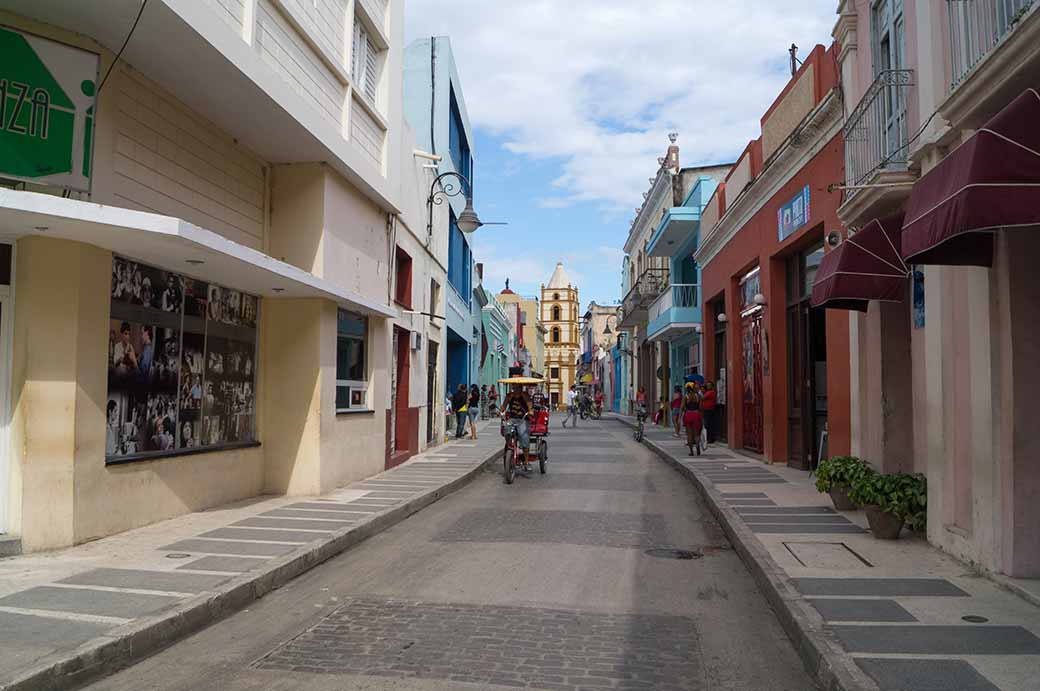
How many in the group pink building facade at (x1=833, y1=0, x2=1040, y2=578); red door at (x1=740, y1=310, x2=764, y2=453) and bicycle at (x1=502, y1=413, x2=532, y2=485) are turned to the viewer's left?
2

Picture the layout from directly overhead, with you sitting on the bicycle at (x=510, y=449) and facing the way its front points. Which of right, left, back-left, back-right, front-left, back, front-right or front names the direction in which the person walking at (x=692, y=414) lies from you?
back-left

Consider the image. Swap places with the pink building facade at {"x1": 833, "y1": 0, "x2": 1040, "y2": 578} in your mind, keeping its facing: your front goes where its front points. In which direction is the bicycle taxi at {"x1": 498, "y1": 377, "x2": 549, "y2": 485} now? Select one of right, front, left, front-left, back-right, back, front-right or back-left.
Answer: front-right

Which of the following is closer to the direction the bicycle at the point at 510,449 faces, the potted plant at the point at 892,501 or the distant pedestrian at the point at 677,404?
the potted plant

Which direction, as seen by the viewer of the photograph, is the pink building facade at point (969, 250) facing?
facing to the left of the viewer

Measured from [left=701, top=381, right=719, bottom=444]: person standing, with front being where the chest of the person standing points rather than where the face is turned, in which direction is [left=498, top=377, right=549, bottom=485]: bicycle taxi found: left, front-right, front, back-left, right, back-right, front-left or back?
back-left

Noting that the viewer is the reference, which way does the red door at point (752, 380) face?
facing to the left of the viewer

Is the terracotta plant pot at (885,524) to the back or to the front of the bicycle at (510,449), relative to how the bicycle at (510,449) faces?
to the front

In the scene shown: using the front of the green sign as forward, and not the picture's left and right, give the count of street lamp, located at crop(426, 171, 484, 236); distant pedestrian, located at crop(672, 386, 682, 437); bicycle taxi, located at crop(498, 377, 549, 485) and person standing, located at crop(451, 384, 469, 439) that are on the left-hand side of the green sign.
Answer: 4

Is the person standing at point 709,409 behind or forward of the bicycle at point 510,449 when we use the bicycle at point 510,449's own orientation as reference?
behind
